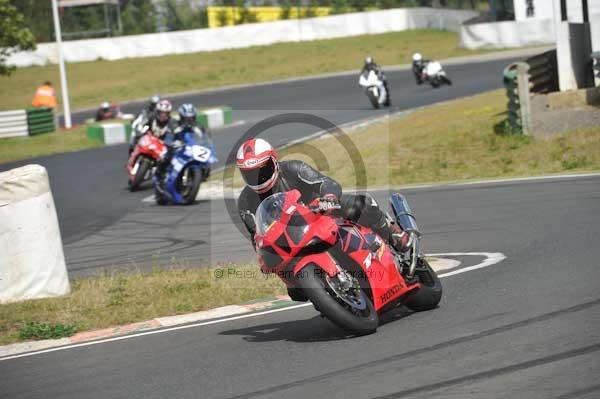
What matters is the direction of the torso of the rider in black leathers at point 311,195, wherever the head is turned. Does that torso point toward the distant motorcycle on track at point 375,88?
no

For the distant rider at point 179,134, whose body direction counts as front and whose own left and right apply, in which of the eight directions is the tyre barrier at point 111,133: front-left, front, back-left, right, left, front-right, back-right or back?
back

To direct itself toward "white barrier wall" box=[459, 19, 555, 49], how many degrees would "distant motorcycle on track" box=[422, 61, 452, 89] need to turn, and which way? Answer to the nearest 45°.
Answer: approximately 135° to its right

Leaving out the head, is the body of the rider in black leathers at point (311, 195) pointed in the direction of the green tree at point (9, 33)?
no

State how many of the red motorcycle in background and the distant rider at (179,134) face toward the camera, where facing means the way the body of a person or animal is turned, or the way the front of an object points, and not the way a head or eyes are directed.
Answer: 2

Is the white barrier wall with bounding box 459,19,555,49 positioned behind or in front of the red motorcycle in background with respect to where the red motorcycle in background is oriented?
behind

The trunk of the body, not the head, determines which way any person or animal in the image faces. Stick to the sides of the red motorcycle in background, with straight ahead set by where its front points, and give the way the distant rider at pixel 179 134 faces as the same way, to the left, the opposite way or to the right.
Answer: the same way

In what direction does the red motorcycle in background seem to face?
toward the camera

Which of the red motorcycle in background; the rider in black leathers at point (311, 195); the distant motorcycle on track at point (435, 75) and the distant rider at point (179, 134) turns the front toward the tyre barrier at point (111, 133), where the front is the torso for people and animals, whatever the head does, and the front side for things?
the distant motorcycle on track

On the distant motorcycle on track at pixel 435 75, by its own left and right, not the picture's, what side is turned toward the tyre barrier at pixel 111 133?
front

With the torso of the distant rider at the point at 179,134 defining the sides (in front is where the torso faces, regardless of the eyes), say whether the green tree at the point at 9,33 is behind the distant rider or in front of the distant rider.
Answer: behind

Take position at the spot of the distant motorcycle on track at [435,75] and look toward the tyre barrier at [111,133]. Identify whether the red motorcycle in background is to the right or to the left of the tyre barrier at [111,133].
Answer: left

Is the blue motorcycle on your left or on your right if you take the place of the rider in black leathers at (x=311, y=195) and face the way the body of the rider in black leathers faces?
on your right

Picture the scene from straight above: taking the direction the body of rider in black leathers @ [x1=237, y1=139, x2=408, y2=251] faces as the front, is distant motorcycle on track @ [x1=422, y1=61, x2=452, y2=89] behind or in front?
behind

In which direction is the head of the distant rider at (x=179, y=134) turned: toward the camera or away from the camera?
toward the camera

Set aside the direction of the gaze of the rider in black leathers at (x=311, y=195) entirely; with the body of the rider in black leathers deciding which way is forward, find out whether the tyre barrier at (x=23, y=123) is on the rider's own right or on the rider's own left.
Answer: on the rider's own right
